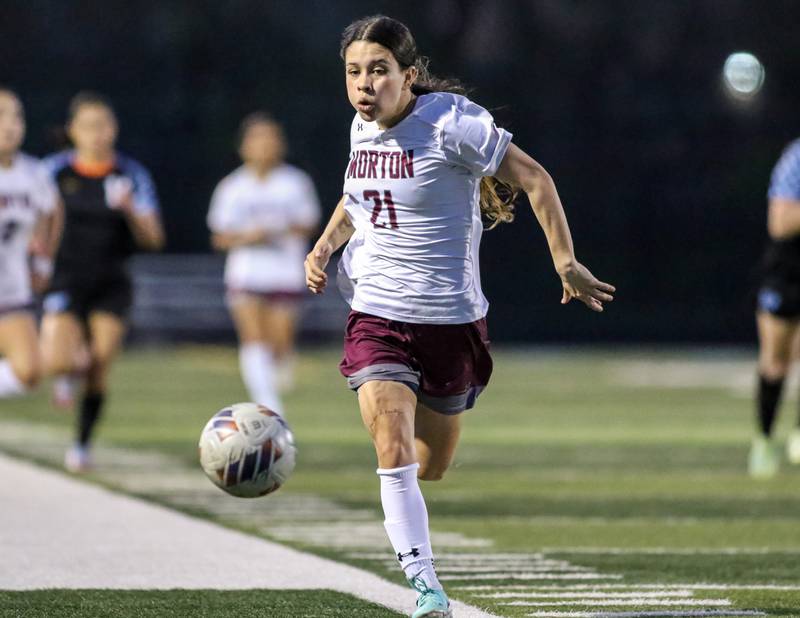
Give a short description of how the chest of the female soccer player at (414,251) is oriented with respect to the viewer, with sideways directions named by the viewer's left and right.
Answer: facing the viewer and to the left of the viewer

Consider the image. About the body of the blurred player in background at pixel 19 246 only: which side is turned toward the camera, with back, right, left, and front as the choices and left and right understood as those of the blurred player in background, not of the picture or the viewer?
front

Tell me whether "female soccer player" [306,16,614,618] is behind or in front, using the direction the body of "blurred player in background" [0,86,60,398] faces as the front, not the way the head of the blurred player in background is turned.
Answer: in front

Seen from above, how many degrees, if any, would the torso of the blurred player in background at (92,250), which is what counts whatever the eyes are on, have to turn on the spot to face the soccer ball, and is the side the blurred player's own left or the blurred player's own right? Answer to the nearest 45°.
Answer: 0° — they already face it

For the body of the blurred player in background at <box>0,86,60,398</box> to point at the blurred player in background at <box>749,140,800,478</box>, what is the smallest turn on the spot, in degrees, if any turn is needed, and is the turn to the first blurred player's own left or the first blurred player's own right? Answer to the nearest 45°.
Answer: approximately 90° to the first blurred player's own left

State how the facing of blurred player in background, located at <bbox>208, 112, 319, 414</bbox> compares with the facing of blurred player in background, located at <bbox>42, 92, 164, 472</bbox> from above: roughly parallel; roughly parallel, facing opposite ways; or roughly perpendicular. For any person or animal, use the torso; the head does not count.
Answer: roughly parallel

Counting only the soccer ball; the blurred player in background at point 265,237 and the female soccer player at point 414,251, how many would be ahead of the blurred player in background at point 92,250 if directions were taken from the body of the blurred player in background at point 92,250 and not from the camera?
2

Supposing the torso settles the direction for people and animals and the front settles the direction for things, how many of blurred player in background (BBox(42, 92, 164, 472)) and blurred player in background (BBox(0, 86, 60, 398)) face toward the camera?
2

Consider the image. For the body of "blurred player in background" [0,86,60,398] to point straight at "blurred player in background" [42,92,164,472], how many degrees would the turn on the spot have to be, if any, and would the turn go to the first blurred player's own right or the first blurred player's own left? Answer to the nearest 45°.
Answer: approximately 135° to the first blurred player's own left

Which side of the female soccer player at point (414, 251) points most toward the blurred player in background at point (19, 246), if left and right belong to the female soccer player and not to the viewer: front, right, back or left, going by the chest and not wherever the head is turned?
right

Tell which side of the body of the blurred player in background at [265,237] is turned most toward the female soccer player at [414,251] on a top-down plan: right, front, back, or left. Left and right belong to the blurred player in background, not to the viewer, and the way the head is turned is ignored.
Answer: front
